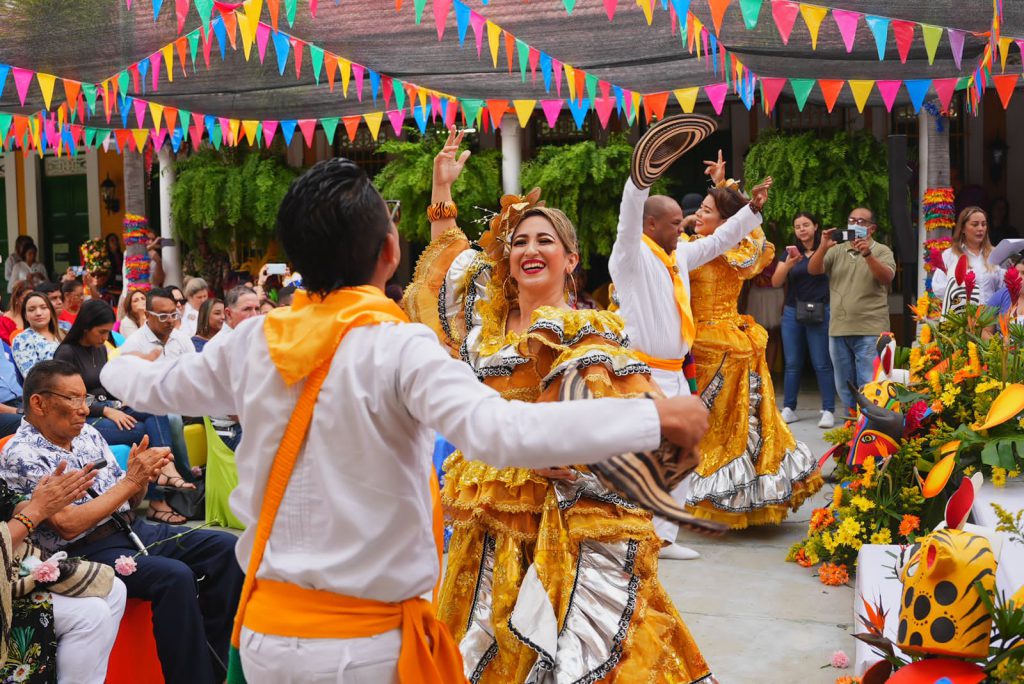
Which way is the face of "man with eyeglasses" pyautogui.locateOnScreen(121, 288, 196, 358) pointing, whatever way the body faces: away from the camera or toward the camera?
toward the camera

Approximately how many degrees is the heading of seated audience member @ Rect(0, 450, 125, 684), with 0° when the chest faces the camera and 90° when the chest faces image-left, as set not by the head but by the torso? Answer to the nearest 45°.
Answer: approximately 270°

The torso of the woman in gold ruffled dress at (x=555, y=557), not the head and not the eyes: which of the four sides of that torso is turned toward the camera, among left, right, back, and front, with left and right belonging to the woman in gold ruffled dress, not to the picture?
front

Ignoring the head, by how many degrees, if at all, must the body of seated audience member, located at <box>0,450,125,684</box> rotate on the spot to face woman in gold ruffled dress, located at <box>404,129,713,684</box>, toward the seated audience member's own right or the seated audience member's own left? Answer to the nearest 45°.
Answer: approximately 45° to the seated audience member's own left

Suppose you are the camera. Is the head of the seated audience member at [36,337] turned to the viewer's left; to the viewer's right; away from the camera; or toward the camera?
toward the camera

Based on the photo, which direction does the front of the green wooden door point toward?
toward the camera

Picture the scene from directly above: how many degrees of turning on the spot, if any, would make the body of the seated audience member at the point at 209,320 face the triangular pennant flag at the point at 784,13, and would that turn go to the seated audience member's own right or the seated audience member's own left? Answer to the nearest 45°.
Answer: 0° — they already face it

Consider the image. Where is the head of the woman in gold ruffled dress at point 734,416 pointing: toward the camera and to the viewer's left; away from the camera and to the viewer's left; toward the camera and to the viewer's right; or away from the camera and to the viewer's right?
toward the camera and to the viewer's left

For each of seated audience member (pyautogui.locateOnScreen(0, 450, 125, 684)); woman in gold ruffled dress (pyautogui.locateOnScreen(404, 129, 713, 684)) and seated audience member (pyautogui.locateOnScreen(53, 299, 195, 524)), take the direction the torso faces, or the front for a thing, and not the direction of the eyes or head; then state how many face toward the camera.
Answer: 1

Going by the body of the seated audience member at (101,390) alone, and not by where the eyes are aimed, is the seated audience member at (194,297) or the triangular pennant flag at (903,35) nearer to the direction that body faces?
the triangular pennant flag

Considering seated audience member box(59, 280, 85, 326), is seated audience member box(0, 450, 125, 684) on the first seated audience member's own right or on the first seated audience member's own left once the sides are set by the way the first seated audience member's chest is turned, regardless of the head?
on the first seated audience member's own right
